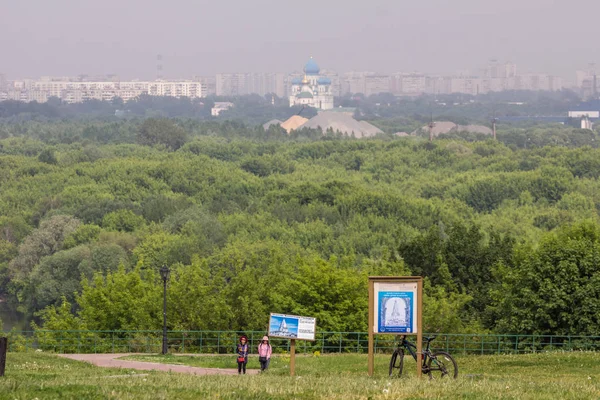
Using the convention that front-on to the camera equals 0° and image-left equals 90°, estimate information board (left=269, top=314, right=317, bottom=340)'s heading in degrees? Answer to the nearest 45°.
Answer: approximately 0°

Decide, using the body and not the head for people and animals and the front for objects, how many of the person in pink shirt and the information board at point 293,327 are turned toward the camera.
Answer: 2

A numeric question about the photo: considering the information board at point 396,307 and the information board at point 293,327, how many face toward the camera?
2

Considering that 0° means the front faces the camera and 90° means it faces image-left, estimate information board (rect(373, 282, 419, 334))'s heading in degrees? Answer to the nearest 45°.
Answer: approximately 0°

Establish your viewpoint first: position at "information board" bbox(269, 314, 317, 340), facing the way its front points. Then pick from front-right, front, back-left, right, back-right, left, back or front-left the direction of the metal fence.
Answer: back

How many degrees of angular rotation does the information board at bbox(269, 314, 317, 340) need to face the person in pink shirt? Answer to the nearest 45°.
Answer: approximately 135° to its right

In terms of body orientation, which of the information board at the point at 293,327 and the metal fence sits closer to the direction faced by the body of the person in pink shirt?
the information board

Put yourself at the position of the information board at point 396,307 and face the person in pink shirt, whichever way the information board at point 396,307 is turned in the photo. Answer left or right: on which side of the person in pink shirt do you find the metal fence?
right

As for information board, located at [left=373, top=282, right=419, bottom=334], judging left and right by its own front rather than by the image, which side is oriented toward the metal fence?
back

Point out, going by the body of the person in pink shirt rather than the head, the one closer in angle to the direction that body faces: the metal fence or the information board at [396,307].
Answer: the information board

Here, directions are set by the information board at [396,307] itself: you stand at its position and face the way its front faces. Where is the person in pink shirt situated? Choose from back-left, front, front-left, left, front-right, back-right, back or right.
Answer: back-right
